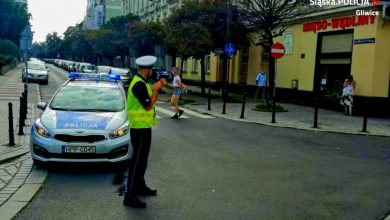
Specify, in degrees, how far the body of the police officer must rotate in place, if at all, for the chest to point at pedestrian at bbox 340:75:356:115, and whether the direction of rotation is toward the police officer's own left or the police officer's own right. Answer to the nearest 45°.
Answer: approximately 45° to the police officer's own left

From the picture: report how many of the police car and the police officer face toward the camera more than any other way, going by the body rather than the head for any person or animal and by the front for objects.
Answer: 1

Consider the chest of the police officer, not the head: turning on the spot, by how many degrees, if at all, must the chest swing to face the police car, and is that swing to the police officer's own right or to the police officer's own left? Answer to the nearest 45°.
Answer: approximately 135° to the police officer's own left

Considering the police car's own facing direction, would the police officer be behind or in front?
in front

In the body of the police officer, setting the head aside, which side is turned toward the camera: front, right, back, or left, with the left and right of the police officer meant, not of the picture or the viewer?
right

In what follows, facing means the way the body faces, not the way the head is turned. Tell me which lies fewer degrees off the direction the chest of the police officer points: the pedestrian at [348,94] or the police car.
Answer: the pedestrian

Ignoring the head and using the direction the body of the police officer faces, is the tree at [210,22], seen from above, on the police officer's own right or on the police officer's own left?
on the police officer's own left

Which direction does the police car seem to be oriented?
toward the camera

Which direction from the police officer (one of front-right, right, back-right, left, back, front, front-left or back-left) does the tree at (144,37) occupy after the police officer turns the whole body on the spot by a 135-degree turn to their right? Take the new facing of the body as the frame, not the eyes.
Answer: back-right

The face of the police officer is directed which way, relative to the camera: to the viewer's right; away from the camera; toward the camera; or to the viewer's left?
to the viewer's right

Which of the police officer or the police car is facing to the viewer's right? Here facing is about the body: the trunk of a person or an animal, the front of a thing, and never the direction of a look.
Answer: the police officer

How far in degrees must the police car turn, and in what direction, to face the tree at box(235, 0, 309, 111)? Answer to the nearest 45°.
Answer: approximately 135° to its left

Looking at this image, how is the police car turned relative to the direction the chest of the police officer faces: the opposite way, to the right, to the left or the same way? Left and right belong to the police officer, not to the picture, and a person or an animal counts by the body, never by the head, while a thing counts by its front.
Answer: to the right
